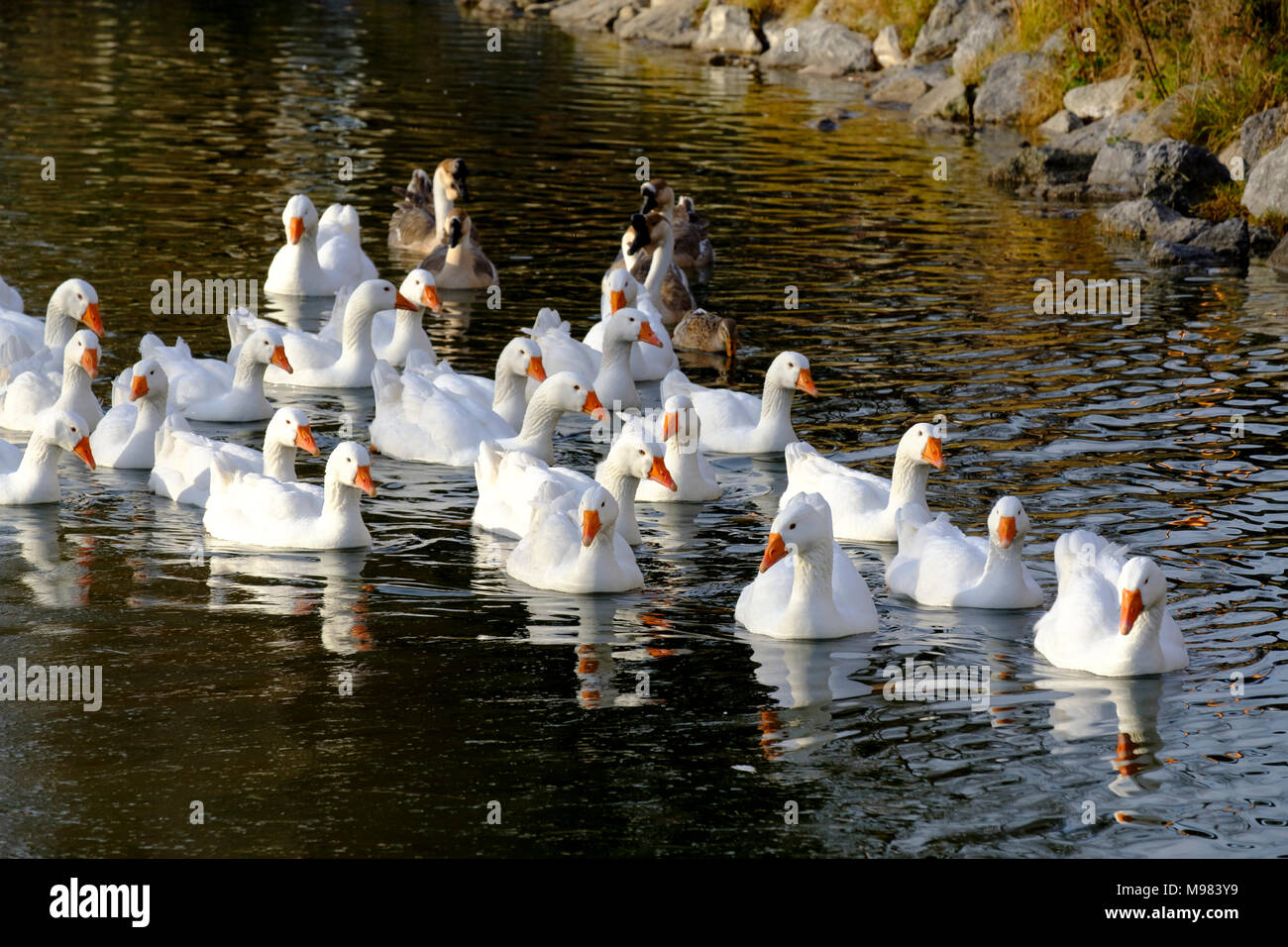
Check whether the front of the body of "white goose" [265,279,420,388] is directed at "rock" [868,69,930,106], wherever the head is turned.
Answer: no

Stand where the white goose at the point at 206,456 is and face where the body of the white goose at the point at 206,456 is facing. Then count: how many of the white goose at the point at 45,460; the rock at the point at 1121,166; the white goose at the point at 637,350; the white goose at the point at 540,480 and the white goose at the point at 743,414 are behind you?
1

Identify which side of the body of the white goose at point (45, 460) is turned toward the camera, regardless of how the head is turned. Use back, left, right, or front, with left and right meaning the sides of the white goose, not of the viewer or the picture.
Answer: right

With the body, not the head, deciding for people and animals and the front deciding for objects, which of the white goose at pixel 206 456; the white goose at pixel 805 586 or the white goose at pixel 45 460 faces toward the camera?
the white goose at pixel 805 586

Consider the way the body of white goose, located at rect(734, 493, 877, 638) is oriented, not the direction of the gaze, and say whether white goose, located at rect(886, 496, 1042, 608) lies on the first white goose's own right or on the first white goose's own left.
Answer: on the first white goose's own left

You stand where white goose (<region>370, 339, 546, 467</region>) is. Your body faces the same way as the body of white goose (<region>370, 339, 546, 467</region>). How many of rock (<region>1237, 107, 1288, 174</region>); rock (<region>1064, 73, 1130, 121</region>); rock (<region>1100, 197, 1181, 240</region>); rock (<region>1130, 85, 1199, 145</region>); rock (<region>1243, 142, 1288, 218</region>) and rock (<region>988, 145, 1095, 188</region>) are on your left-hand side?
6

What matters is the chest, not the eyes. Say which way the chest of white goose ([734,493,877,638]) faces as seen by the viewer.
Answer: toward the camera

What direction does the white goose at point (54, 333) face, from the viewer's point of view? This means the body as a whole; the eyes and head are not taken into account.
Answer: to the viewer's right

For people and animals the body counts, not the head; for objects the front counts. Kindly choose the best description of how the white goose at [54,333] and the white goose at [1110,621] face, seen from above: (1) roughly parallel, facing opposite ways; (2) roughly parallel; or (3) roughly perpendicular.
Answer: roughly perpendicular

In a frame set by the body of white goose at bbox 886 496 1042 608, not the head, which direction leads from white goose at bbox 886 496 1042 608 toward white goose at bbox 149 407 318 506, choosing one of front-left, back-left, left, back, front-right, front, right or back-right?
back-right

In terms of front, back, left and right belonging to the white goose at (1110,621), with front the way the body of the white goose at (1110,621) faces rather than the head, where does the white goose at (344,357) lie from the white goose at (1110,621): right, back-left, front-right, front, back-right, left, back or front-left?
back

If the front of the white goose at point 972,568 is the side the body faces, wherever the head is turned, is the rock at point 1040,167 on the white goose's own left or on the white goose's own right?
on the white goose's own left

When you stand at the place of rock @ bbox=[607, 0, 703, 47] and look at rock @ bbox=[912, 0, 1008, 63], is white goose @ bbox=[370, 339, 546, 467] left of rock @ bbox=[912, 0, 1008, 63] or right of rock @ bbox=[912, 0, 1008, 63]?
right

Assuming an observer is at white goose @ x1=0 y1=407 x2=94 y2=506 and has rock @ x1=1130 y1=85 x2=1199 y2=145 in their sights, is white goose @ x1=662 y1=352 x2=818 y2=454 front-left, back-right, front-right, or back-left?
front-right

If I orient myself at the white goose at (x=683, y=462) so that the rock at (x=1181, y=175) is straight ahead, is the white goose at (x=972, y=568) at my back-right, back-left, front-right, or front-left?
back-right

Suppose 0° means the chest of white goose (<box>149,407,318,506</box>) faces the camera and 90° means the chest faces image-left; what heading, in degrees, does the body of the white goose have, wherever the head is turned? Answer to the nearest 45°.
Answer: approximately 270°

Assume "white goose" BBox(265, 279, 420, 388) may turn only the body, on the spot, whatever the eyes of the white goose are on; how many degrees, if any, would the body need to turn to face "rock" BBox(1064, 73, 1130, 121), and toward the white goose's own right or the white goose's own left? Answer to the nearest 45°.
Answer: approximately 45° to the white goose's own left

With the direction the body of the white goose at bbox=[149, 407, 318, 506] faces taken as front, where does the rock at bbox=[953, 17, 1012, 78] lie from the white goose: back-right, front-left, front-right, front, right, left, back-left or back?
front-left
